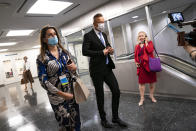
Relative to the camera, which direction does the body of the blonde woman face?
toward the camera

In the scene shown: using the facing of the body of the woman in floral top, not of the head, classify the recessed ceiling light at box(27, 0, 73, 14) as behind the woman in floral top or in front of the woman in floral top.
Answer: behind

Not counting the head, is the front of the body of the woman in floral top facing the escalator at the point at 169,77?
no

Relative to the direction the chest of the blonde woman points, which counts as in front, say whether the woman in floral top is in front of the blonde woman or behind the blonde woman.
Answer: in front

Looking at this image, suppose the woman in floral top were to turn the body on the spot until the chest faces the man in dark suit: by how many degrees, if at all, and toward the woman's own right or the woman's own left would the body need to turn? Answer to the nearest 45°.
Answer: approximately 90° to the woman's own left

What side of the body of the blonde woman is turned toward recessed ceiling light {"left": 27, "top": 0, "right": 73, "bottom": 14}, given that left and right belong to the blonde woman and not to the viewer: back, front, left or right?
right

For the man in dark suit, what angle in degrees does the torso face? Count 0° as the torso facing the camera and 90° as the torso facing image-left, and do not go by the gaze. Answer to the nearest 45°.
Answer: approximately 315°

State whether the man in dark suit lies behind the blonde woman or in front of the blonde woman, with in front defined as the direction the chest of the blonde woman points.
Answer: in front

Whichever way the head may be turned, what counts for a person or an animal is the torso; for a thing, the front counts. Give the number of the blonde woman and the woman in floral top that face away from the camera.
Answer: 0

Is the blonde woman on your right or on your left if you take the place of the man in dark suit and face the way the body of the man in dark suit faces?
on your left

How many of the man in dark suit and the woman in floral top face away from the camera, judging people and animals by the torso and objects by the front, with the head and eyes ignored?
0

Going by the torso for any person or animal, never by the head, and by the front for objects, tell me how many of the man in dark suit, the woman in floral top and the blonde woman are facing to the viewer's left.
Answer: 0

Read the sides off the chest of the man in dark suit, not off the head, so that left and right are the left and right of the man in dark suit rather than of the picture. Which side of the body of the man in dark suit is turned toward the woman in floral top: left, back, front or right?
right

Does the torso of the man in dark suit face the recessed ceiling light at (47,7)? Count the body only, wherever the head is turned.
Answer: no

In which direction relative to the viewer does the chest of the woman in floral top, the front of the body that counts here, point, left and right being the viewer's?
facing the viewer and to the right of the viewer

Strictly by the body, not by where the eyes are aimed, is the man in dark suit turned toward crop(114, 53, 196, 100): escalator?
no
